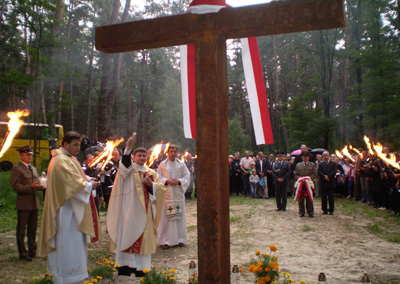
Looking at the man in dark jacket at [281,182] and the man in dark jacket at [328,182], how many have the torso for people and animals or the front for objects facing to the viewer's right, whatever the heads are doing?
0

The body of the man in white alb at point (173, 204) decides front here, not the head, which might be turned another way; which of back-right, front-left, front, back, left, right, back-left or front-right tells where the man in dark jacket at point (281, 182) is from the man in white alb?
back-left

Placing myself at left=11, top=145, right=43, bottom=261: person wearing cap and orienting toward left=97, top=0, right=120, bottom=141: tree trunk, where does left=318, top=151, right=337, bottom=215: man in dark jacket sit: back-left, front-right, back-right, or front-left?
front-right

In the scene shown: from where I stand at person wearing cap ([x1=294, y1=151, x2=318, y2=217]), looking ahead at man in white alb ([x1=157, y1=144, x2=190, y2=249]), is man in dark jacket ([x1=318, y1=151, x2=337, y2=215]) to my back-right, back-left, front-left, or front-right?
back-left

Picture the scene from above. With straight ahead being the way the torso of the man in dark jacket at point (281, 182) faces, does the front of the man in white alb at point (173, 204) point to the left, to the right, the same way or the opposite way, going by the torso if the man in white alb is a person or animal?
the same way

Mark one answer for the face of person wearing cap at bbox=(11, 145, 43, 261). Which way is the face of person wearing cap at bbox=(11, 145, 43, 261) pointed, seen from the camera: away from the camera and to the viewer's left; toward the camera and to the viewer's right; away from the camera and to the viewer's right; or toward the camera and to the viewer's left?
toward the camera and to the viewer's right

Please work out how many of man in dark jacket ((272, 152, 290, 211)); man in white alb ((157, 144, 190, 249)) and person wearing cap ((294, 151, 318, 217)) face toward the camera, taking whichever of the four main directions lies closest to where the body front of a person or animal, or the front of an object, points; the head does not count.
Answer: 3

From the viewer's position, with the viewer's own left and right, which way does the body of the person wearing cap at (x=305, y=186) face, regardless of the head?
facing the viewer

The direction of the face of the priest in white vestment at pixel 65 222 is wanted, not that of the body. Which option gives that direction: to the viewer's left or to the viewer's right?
to the viewer's right

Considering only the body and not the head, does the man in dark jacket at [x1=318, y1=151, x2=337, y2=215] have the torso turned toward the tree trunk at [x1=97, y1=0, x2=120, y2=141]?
no

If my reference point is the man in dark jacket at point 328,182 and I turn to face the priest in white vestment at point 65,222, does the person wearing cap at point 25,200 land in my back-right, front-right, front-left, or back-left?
front-right
